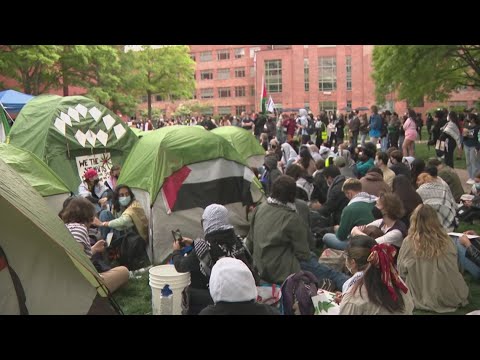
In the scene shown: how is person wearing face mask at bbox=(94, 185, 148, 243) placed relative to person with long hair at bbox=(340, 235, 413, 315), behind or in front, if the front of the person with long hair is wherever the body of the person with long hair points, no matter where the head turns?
in front

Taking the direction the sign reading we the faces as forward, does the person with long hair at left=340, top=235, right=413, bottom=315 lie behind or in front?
in front

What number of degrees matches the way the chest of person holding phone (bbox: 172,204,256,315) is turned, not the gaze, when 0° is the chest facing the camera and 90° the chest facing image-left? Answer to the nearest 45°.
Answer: approximately 135°

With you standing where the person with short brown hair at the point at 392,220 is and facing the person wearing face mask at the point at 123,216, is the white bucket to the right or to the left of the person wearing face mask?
left

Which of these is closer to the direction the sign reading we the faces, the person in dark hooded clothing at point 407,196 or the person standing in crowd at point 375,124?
the person in dark hooded clothing

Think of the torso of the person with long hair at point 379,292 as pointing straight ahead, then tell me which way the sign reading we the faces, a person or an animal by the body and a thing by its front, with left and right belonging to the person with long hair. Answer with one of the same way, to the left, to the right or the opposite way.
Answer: the opposite way

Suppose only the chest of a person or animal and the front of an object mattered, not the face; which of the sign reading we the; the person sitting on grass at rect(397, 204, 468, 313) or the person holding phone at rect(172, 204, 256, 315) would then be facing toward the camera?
the sign reading we the

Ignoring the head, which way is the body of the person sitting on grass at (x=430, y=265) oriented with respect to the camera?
away from the camera

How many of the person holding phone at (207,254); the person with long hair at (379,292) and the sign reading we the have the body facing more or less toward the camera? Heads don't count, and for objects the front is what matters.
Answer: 1

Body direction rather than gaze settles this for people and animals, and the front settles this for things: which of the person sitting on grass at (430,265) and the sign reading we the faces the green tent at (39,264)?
the sign reading we the

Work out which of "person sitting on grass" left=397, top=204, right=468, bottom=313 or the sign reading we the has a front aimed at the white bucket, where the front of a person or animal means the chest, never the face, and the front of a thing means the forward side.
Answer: the sign reading we the

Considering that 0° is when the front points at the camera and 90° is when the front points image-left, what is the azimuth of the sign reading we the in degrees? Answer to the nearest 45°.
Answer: approximately 0°

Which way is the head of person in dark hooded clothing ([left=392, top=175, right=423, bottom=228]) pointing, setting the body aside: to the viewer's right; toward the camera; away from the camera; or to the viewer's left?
away from the camera

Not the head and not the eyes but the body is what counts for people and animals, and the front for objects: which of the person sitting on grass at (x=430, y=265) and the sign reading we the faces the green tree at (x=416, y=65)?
the person sitting on grass

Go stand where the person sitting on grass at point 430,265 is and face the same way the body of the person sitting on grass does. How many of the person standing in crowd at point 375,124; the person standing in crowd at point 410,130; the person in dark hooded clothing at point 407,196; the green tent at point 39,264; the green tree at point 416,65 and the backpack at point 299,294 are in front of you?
4
